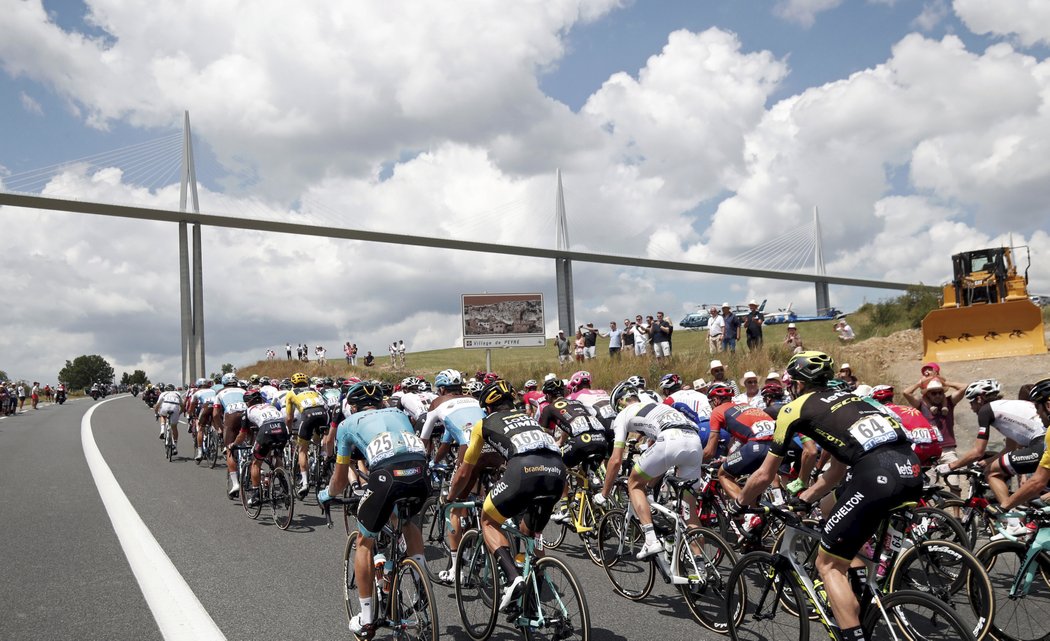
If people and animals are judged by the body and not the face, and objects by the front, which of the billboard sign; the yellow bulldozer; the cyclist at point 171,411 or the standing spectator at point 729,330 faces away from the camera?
the cyclist

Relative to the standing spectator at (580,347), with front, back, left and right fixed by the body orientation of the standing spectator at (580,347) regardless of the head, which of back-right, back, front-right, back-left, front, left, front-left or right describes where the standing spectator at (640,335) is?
left

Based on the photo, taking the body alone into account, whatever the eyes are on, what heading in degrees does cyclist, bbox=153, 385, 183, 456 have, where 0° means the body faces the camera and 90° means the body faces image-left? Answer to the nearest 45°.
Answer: approximately 180°

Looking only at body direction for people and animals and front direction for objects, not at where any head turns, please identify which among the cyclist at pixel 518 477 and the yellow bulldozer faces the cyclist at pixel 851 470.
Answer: the yellow bulldozer

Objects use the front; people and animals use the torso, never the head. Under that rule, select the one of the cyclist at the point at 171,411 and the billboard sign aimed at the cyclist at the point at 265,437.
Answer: the billboard sign

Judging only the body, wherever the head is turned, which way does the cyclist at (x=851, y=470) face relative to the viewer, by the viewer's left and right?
facing away from the viewer and to the left of the viewer

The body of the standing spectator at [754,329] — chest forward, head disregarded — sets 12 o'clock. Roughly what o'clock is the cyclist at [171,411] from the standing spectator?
The cyclist is roughly at 2 o'clock from the standing spectator.

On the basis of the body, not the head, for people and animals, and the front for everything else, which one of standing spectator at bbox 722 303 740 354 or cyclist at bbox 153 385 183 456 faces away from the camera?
the cyclist

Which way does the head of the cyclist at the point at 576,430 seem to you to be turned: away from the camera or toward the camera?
away from the camera

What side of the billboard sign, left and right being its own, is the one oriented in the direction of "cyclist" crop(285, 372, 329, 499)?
front

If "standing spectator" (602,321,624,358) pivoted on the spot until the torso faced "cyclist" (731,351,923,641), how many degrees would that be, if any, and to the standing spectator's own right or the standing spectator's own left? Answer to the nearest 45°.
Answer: approximately 45° to the standing spectator's own left

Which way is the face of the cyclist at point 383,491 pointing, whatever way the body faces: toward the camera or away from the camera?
away from the camera

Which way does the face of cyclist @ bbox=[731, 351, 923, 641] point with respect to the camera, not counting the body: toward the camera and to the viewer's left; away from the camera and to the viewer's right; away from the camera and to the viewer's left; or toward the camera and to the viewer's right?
away from the camera and to the viewer's left

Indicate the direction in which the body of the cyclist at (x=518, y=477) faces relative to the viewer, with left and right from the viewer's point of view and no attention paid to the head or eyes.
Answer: facing away from the viewer and to the left of the viewer

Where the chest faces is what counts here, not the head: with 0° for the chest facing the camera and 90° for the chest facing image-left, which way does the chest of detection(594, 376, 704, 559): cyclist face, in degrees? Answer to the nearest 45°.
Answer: approximately 135°

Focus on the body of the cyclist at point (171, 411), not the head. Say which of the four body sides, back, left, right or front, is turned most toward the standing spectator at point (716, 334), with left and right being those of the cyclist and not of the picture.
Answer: right

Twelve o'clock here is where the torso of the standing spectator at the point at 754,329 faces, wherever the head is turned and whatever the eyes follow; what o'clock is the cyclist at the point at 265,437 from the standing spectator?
The cyclist is roughly at 1 o'clock from the standing spectator.
